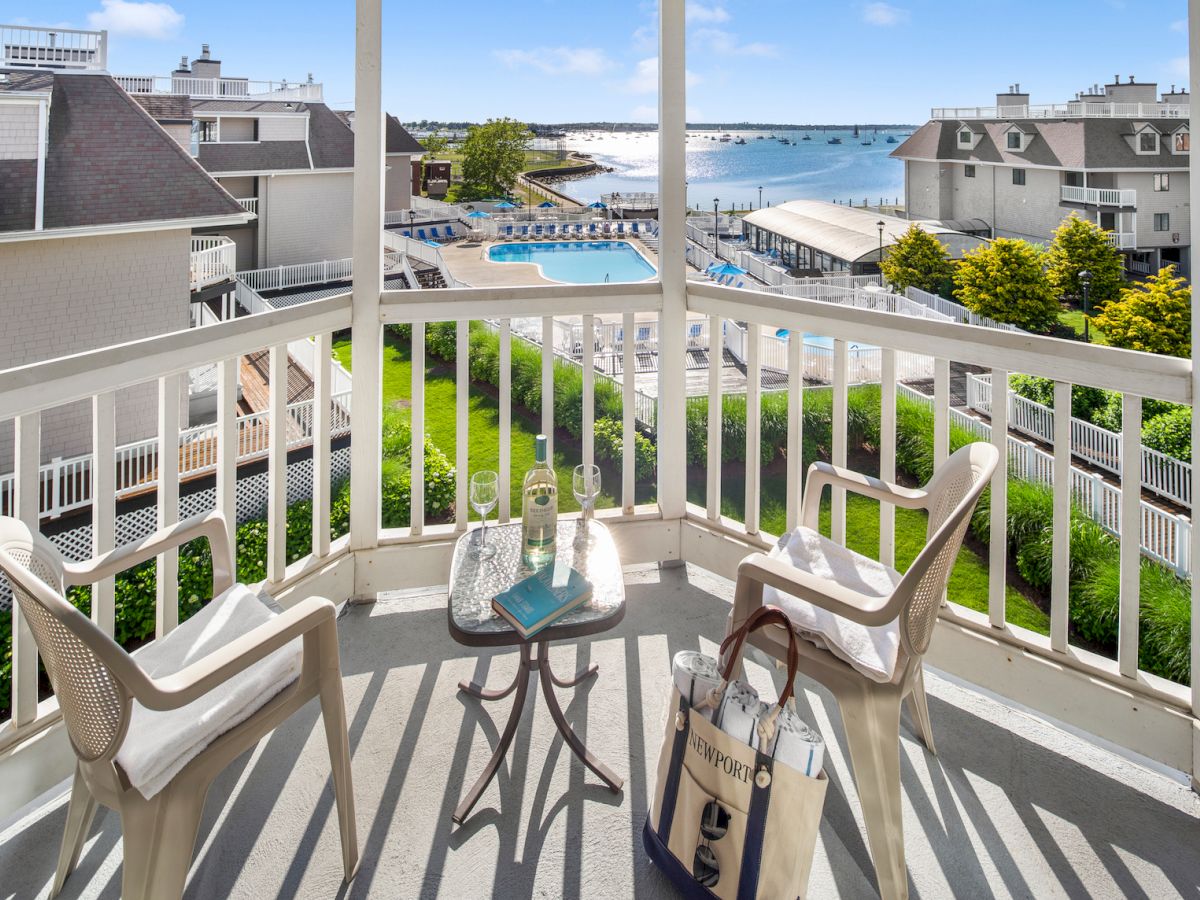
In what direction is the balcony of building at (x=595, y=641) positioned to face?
away from the camera

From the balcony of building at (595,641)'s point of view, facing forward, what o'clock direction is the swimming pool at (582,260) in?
The swimming pool is roughly at 12 o'clock from the balcony of building.
